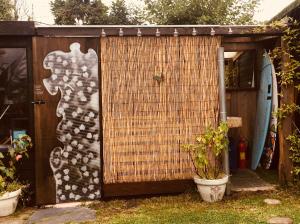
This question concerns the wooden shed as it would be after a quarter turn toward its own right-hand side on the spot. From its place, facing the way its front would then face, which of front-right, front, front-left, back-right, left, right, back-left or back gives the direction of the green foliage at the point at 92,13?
right

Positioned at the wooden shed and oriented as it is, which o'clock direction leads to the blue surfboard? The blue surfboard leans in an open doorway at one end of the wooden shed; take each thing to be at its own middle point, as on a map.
The blue surfboard is roughly at 8 o'clock from the wooden shed.

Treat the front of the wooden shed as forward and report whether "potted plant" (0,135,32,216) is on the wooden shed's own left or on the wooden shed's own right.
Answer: on the wooden shed's own right

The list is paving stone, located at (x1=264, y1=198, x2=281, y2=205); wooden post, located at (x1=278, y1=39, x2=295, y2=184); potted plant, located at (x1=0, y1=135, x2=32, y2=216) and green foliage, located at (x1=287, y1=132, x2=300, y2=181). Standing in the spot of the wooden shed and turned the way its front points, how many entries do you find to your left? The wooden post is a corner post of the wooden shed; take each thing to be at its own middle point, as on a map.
3

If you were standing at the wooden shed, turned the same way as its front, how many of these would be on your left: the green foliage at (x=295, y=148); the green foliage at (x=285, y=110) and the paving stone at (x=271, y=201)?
3

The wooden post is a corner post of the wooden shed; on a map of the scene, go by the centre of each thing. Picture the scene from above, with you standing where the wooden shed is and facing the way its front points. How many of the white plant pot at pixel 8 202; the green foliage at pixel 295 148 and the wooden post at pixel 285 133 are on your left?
2

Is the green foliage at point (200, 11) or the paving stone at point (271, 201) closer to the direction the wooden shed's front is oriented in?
the paving stone

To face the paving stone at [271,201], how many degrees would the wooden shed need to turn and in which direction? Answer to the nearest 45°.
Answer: approximately 90° to its left

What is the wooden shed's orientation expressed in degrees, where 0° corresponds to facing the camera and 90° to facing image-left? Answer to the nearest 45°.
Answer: approximately 0°

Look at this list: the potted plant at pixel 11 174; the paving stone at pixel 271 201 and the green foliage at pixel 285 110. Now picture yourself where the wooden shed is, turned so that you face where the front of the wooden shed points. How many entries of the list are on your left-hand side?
2

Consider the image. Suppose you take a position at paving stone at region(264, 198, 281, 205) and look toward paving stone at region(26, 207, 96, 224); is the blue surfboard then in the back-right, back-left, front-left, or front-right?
back-right

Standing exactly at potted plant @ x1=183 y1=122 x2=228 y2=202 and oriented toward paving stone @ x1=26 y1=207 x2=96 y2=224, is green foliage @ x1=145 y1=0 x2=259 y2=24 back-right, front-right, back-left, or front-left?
back-right

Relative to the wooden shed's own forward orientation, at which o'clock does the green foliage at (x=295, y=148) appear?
The green foliage is roughly at 9 o'clock from the wooden shed.
